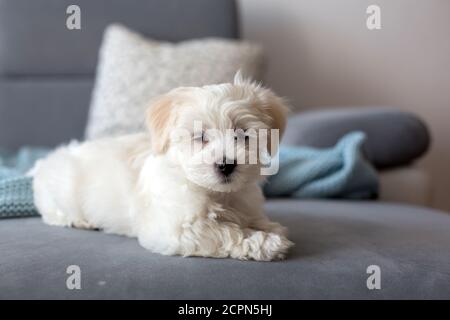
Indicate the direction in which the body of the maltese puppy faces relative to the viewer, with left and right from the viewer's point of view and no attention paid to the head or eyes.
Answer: facing the viewer and to the right of the viewer

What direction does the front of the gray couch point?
toward the camera

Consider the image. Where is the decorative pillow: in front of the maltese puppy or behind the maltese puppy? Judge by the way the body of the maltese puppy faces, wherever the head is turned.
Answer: behind
